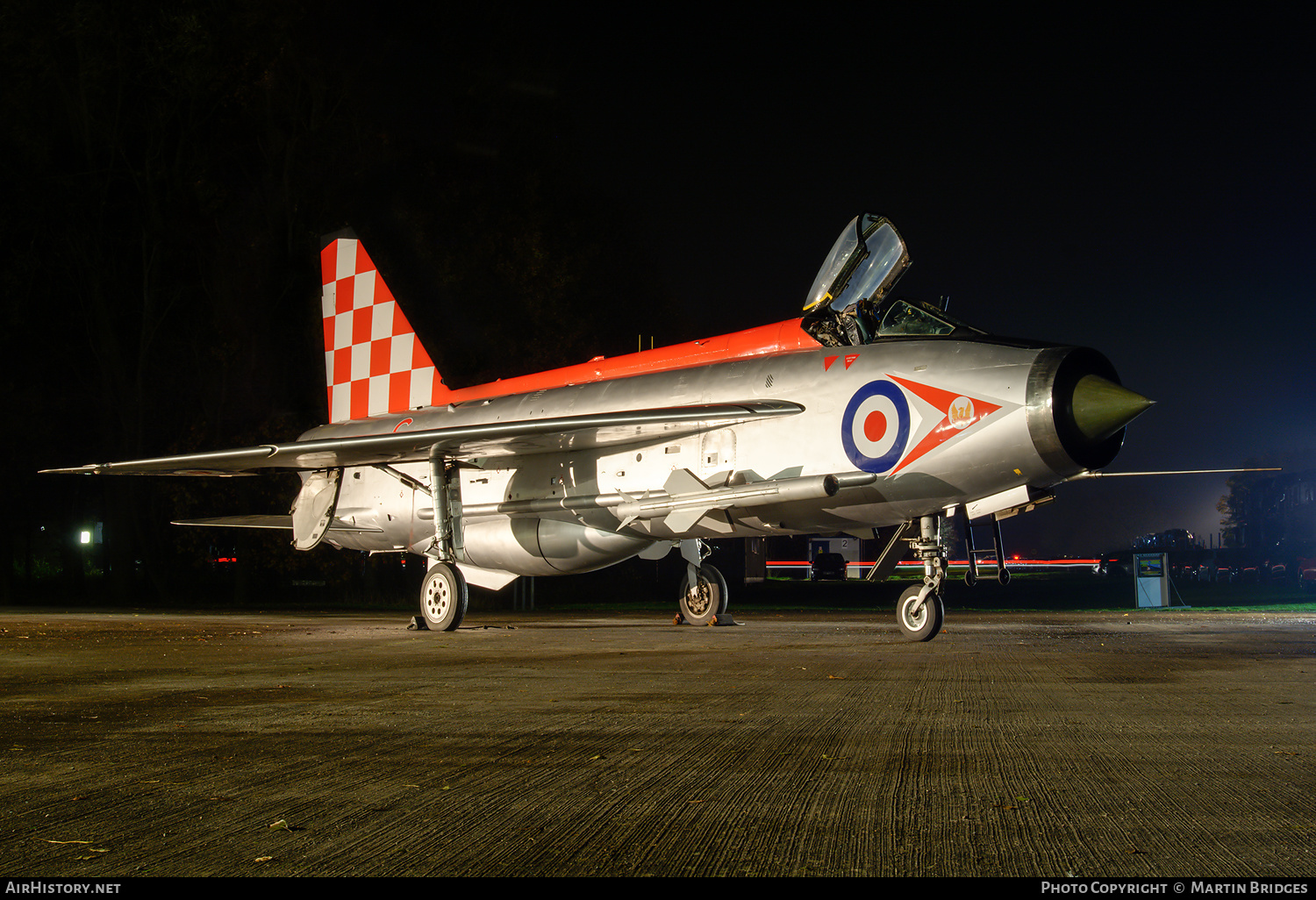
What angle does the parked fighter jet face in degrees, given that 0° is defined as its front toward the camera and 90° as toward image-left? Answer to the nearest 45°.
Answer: approximately 315°
